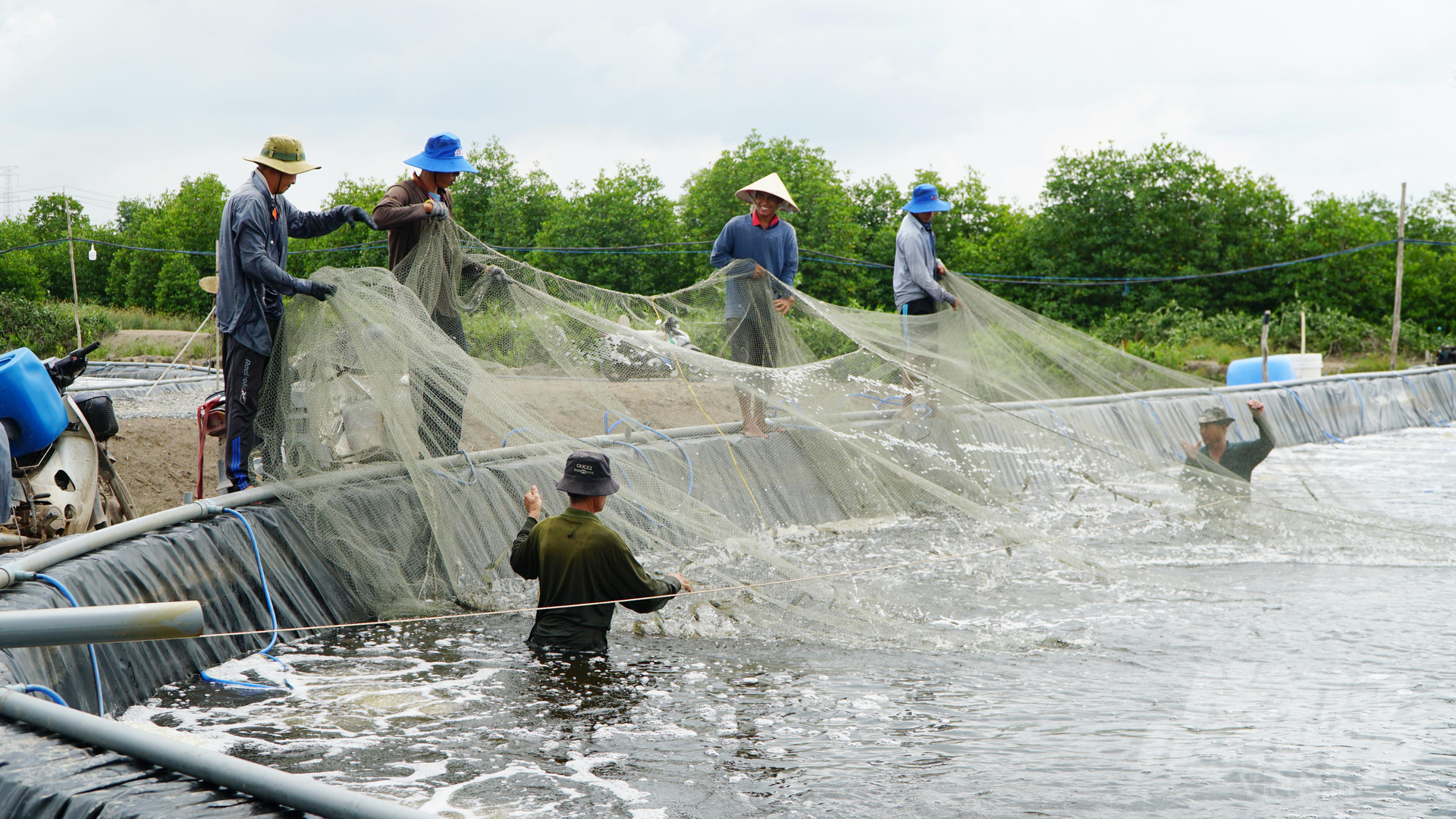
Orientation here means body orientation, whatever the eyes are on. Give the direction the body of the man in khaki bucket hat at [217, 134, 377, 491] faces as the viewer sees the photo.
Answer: to the viewer's right

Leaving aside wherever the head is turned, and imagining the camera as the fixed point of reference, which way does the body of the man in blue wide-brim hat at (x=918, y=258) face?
to the viewer's right

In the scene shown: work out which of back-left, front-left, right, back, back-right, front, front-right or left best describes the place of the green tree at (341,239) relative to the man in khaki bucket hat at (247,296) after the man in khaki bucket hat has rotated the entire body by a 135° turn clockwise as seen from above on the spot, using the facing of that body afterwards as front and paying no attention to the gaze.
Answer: back-right

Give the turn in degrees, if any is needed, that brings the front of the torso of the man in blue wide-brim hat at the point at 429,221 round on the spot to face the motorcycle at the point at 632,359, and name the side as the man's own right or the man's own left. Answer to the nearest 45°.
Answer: approximately 45° to the man's own left

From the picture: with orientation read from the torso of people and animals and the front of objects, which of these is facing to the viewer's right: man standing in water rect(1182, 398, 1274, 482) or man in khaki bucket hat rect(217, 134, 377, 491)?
the man in khaki bucket hat

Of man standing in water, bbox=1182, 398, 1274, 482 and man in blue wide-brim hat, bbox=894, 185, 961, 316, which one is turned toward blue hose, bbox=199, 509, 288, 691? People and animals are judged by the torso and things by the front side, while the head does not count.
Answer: the man standing in water

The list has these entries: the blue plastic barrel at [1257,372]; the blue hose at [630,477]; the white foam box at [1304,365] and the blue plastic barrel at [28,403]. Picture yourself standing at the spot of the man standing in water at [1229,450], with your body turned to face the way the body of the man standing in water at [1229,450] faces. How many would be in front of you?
2

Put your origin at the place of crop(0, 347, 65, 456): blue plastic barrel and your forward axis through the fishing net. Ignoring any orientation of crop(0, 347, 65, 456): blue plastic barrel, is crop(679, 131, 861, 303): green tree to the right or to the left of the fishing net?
left

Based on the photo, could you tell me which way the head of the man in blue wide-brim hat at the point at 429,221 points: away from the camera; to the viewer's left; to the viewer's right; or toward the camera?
to the viewer's right

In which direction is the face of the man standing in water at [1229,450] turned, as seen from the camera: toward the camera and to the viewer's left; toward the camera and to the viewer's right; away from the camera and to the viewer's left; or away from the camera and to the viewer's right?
toward the camera and to the viewer's left
